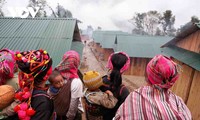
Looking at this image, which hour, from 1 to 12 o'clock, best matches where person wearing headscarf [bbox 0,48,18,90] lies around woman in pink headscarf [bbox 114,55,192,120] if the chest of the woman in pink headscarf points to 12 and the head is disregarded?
The person wearing headscarf is roughly at 9 o'clock from the woman in pink headscarf.

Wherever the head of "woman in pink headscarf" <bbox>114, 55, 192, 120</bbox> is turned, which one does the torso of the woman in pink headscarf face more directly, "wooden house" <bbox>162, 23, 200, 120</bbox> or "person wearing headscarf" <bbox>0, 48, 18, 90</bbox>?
the wooden house

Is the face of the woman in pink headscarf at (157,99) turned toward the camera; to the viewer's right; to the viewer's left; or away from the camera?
away from the camera

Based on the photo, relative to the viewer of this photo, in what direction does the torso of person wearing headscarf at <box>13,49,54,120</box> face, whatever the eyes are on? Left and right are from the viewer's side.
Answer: facing away from the viewer and to the right of the viewer

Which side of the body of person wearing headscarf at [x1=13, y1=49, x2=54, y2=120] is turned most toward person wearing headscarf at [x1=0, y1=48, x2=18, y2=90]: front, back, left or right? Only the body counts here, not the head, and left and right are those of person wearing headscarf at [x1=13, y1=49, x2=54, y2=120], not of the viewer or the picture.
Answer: left

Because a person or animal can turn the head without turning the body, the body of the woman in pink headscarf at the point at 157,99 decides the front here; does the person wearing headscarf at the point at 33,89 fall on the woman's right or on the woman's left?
on the woman's left

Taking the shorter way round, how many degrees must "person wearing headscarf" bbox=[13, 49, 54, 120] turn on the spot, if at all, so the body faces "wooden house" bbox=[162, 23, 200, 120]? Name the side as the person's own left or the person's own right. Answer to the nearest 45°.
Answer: approximately 45° to the person's own right

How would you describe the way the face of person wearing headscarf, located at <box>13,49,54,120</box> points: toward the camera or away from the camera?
away from the camera

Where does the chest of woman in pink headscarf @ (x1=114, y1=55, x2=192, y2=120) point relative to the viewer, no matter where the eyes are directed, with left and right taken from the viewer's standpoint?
facing away from the viewer
